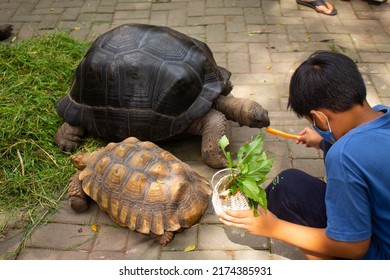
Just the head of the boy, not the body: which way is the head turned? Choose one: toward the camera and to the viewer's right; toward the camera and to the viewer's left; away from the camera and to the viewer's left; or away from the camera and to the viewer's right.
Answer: away from the camera and to the viewer's left

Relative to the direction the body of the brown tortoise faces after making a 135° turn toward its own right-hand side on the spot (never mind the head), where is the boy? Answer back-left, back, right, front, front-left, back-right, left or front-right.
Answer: front-right

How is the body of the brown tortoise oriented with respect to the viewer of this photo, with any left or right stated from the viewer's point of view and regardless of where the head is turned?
facing away from the viewer and to the left of the viewer
